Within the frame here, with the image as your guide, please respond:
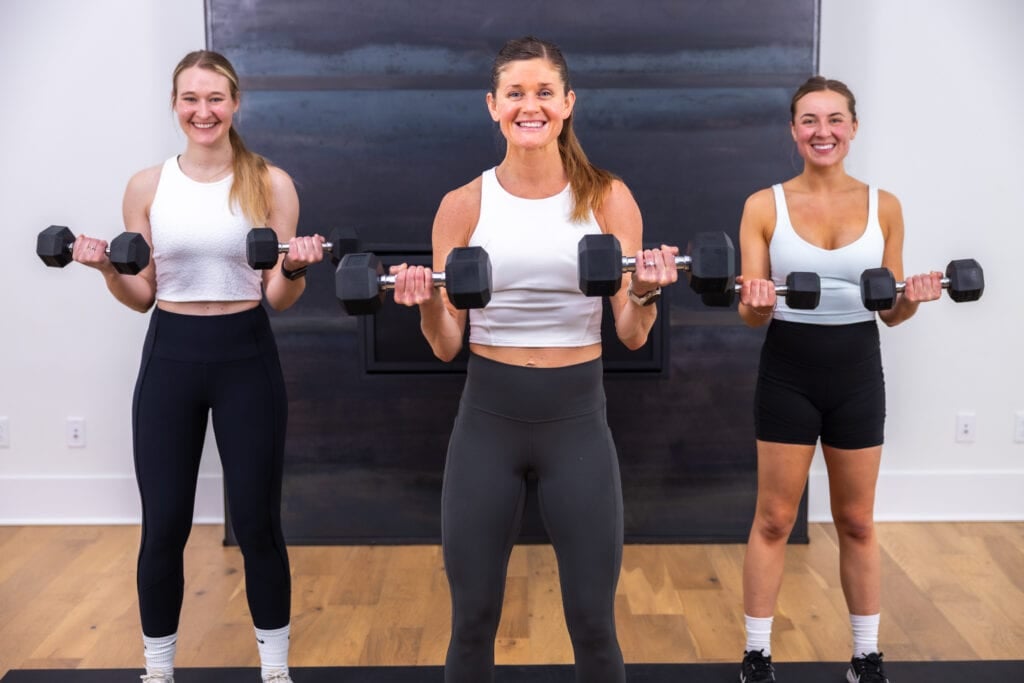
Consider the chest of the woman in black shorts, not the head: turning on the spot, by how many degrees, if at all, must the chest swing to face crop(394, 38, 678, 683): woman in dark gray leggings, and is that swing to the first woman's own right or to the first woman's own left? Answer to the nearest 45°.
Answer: approximately 45° to the first woman's own right

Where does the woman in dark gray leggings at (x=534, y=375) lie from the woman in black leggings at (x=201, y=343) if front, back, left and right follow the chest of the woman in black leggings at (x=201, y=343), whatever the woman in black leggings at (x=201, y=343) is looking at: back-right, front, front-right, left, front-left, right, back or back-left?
front-left

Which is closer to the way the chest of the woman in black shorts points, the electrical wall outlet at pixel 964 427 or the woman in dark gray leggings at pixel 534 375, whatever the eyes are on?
the woman in dark gray leggings

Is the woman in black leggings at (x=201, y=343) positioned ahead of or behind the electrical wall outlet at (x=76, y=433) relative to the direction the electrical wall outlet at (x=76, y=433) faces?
ahead

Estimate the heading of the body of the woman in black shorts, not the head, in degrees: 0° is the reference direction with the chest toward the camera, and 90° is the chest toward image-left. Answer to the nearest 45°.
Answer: approximately 0°
